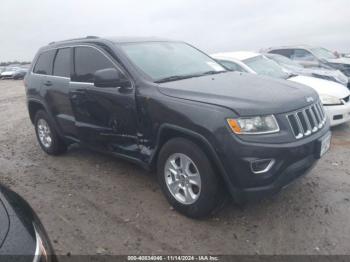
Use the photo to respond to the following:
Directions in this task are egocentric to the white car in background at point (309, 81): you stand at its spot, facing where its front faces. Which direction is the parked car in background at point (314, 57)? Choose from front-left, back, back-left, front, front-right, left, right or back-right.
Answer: back-left

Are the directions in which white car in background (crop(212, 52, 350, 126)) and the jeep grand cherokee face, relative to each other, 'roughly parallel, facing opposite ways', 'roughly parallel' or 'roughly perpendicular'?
roughly parallel

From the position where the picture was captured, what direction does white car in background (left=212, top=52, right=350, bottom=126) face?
facing the viewer and to the right of the viewer

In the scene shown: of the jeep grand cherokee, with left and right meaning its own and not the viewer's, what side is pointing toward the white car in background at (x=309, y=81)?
left

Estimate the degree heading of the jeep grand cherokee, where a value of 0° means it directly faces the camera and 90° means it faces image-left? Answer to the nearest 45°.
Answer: approximately 315°

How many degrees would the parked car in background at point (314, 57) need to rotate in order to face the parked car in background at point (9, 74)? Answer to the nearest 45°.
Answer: approximately 180°

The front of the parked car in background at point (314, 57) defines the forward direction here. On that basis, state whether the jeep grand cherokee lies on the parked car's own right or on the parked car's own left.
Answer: on the parked car's own right

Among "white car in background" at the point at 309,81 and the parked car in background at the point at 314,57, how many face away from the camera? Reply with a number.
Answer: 0

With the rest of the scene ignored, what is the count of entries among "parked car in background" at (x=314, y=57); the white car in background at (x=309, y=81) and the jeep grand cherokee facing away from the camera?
0

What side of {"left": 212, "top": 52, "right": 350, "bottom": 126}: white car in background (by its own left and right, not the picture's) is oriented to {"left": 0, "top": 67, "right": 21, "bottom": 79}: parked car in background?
back

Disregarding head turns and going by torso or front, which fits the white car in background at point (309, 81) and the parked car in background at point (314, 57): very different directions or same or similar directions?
same or similar directions

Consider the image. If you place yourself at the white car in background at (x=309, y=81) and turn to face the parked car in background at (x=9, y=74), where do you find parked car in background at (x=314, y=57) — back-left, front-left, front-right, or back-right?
front-right

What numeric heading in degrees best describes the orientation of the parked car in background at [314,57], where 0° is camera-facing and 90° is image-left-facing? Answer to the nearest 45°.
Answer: approximately 315°

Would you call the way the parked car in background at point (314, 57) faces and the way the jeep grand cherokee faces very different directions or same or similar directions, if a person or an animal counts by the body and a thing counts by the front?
same or similar directions
